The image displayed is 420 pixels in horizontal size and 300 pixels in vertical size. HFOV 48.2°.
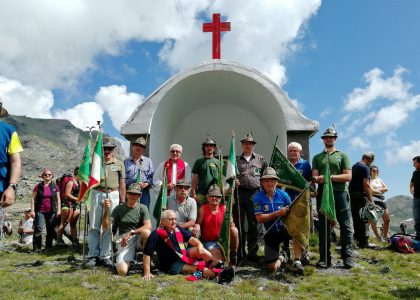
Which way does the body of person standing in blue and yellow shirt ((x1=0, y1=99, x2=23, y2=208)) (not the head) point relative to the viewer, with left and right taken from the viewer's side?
facing the viewer

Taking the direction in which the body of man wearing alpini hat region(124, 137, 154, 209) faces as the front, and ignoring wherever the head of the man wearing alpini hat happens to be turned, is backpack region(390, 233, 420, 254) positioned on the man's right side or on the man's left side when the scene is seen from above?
on the man's left side

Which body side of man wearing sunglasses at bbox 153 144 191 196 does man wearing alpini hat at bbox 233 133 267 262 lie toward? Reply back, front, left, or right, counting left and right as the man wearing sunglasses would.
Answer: left

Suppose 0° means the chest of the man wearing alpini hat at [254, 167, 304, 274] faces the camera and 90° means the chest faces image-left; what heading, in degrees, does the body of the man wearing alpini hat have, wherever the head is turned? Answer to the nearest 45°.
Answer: approximately 0°

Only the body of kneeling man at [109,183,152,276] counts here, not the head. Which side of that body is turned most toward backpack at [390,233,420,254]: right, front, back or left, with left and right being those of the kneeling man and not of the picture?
left

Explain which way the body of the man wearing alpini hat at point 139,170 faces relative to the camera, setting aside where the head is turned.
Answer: toward the camera

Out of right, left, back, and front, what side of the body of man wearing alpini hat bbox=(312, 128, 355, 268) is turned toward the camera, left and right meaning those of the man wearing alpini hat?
front
